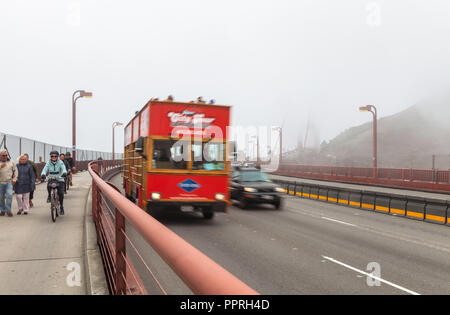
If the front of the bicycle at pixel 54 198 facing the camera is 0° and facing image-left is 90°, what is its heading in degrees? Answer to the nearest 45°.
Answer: approximately 0°

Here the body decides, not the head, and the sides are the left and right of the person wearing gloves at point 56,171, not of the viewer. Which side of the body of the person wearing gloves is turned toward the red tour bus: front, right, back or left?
left

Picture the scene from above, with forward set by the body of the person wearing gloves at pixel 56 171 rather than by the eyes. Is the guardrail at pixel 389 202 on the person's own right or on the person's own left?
on the person's own left

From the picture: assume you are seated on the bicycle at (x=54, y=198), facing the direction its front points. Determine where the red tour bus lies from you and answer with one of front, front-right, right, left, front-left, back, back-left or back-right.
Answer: left

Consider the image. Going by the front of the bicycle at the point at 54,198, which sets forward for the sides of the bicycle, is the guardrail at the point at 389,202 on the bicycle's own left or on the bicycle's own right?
on the bicycle's own left

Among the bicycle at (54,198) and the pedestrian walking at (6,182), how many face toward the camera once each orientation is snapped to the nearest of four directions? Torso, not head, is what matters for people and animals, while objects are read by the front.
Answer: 2

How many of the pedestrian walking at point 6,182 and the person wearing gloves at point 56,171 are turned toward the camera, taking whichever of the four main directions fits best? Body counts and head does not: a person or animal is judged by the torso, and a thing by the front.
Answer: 2

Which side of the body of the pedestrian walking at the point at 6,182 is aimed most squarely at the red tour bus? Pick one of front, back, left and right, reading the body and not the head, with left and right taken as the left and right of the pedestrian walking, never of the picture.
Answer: left
